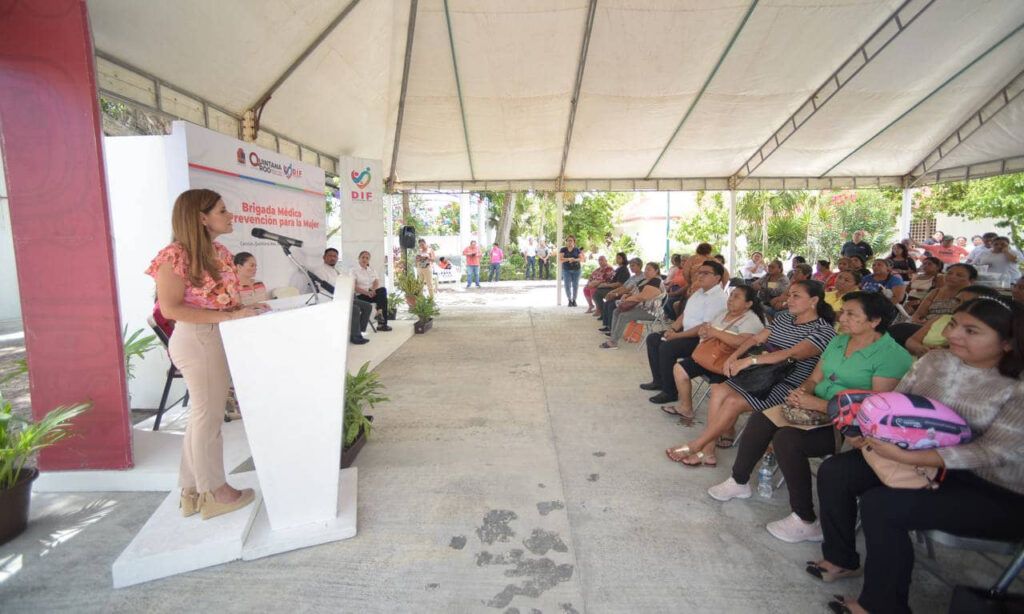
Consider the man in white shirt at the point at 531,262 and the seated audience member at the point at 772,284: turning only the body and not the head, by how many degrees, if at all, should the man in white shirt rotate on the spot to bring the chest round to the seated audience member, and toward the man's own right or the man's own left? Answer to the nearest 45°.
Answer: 0° — they already face them

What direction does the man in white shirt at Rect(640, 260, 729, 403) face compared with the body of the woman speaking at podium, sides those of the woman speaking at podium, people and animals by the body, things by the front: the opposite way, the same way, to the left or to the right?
the opposite way

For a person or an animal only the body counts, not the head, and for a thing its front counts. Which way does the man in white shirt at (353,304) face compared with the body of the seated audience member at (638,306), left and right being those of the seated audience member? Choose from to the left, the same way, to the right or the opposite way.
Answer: the opposite way

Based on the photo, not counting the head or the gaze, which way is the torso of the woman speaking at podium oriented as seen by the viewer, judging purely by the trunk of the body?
to the viewer's right

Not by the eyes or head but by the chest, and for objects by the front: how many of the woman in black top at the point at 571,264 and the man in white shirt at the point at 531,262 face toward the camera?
2

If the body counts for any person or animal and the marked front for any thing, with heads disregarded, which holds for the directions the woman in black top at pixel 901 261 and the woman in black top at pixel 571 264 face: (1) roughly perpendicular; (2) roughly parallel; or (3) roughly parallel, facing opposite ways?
roughly perpendicular

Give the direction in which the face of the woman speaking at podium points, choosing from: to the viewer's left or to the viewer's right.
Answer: to the viewer's right

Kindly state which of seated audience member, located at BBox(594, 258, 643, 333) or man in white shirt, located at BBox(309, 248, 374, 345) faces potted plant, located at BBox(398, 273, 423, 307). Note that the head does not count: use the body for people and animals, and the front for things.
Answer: the seated audience member

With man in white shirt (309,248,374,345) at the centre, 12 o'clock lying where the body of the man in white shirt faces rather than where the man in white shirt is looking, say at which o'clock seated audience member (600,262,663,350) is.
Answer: The seated audience member is roughly at 11 o'clock from the man in white shirt.

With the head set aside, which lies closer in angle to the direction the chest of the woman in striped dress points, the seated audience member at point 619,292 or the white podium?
the white podium

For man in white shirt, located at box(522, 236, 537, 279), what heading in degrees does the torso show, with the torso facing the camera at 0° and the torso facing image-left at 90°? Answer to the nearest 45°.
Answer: approximately 0°
